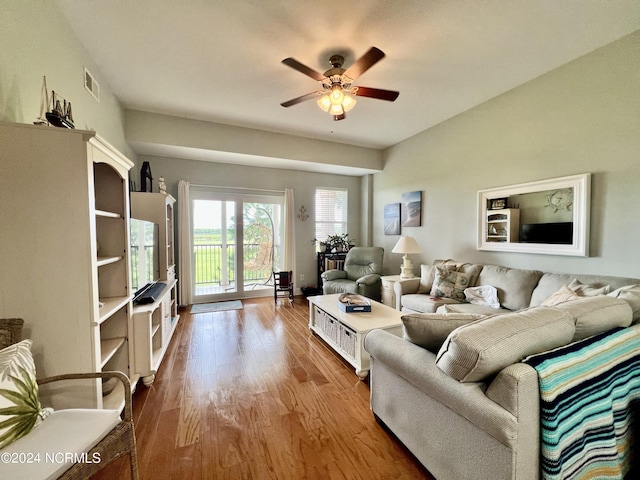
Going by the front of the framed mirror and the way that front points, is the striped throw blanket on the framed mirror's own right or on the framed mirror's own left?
on the framed mirror's own left

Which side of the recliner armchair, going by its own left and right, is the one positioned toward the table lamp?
left

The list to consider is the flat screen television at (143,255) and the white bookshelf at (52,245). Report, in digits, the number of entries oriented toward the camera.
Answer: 0

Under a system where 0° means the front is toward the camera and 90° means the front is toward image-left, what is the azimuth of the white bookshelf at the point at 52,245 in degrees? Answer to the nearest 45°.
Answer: approximately 270°

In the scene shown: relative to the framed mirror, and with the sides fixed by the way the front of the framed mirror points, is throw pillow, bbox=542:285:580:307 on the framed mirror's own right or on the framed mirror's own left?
on the framed mirror's own left

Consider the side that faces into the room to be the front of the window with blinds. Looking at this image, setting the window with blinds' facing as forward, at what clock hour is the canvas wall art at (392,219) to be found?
The canvas wall art is roughly at 10 o'clock from the window with blinds.

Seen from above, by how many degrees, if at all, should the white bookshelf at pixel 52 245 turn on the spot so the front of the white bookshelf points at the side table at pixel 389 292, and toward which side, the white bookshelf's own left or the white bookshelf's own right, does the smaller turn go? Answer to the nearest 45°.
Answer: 0° — it already faces it

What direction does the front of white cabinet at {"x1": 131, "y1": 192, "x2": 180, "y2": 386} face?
to the viewer's right

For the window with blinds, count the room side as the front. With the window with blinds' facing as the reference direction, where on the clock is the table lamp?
The table lamp is roughly at 11 o'clock from the window with blinds.

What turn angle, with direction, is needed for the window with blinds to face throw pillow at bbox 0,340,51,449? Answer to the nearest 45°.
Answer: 0° — it already faces it

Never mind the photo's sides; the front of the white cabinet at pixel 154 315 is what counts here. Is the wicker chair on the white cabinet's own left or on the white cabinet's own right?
on the white cabinet's own right
